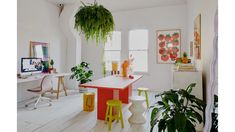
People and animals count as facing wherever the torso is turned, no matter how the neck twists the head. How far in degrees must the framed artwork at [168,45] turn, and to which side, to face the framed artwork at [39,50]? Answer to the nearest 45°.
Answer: approximately 45° to its right

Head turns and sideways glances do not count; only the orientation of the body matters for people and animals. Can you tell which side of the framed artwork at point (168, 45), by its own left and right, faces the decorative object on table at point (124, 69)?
front

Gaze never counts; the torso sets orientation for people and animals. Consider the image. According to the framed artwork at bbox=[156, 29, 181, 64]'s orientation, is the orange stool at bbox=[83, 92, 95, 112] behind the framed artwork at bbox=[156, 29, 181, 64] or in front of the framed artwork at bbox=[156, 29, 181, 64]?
in front

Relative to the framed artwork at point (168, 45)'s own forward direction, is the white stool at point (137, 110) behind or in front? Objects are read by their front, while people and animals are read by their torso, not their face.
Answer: in front

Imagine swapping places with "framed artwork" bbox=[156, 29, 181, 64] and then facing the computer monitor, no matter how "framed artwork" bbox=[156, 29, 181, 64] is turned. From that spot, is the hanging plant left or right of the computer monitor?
left

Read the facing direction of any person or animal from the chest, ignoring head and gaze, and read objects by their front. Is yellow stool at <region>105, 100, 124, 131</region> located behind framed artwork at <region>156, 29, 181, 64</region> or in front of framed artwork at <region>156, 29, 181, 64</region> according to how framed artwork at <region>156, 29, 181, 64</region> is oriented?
in front

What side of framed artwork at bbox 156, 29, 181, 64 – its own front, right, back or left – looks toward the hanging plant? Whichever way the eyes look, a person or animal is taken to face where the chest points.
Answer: front

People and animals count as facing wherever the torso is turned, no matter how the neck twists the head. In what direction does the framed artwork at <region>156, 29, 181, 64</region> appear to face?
toward the camera

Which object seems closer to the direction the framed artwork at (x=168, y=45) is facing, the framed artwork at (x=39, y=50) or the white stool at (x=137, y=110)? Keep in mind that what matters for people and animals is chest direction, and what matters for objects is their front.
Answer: the white stool
